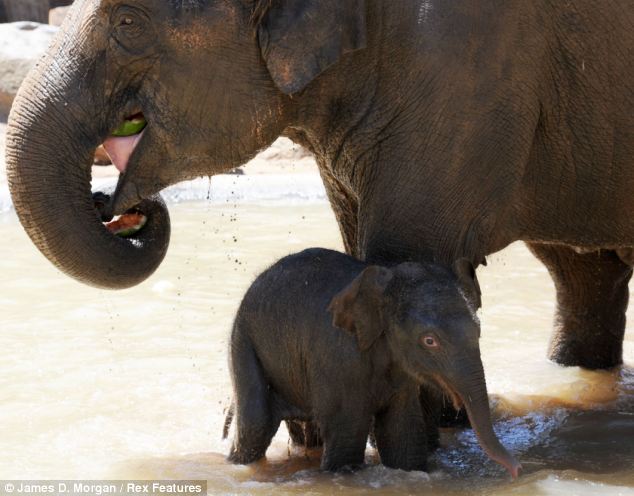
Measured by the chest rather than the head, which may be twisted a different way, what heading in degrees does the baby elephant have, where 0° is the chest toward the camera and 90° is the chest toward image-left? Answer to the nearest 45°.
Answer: approximately 315°

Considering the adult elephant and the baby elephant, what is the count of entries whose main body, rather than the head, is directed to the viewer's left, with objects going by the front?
1

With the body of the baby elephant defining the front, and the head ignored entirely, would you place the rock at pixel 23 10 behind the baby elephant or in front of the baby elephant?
behind

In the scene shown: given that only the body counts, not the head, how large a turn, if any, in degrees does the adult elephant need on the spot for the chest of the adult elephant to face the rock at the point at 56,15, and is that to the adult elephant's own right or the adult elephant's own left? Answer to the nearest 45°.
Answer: approximately 90° to the adult elephant's own right

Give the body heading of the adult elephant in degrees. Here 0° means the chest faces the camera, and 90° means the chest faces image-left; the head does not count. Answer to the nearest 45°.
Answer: approximately 90°
